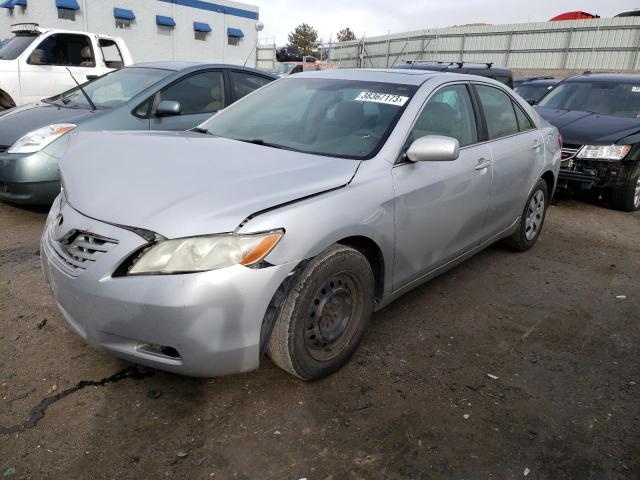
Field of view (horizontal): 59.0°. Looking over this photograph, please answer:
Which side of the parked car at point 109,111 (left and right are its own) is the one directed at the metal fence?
back

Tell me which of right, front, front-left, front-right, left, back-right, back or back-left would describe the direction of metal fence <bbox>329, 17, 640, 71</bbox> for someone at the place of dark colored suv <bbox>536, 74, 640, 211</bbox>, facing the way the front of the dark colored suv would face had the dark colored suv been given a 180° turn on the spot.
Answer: front-left

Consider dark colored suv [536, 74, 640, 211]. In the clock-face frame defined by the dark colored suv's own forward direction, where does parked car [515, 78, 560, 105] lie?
The parked car is roughly at 4 o'clock from the dark colored suv.

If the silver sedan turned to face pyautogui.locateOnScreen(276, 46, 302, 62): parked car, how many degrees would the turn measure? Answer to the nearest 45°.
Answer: approximately 135° to its right

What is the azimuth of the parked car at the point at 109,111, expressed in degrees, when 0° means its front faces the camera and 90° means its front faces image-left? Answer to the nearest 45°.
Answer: approximately 45°

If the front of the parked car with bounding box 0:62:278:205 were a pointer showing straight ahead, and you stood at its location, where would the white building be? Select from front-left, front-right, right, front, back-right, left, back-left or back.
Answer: back-right

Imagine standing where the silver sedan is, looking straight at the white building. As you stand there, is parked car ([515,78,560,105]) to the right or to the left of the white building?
right

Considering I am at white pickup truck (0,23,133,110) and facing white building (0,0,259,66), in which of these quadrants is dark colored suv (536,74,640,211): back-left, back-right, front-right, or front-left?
back-right

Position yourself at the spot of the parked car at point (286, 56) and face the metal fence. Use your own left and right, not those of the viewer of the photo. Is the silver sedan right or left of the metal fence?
right

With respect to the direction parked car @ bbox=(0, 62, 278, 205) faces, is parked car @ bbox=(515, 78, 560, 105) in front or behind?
behind
